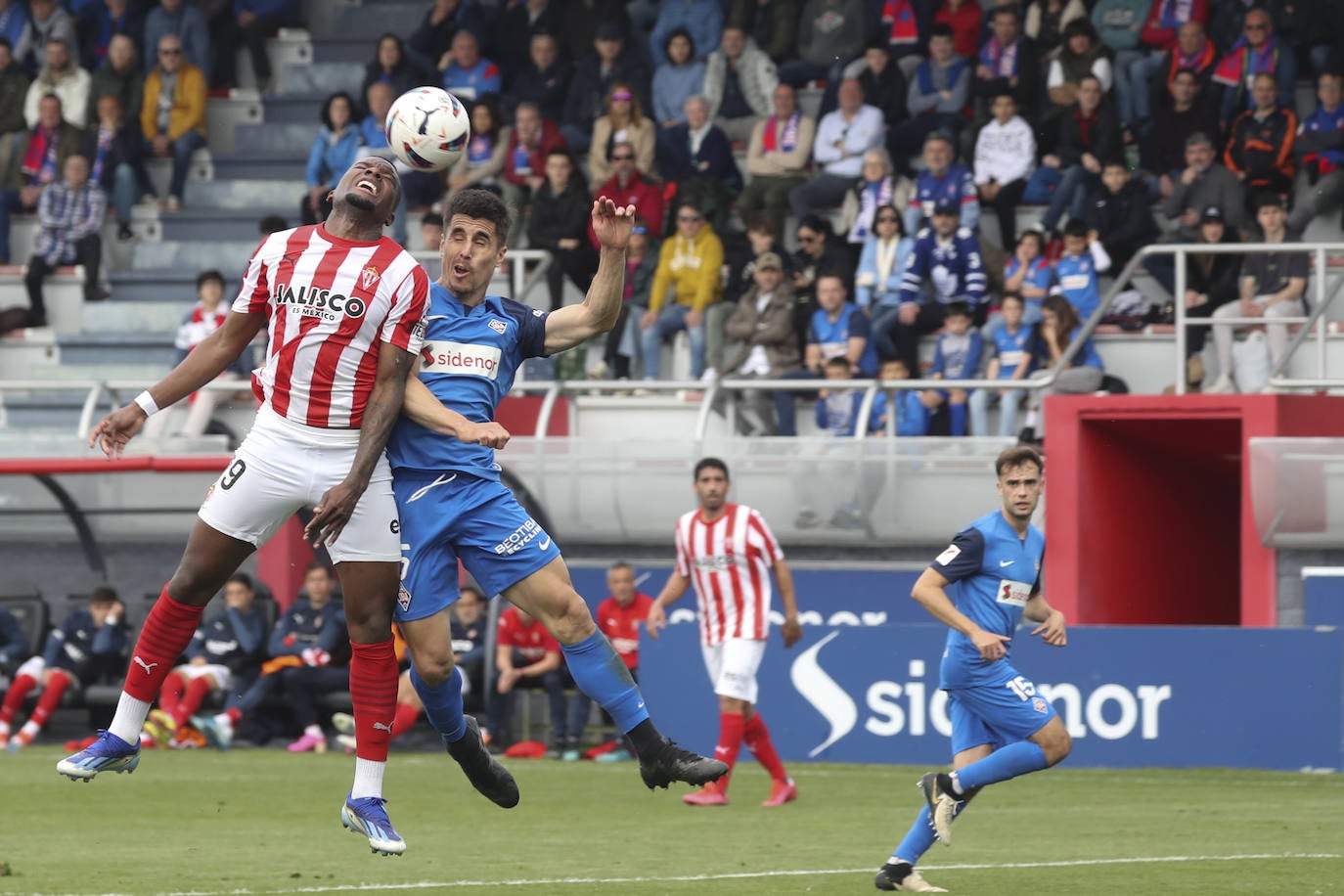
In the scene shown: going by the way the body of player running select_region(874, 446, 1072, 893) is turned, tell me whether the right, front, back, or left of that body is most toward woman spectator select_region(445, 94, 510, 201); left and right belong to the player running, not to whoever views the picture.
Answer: back

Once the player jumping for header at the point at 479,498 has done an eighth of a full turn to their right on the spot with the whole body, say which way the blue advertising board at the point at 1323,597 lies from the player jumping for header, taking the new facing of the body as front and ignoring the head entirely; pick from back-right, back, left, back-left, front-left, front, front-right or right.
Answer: back

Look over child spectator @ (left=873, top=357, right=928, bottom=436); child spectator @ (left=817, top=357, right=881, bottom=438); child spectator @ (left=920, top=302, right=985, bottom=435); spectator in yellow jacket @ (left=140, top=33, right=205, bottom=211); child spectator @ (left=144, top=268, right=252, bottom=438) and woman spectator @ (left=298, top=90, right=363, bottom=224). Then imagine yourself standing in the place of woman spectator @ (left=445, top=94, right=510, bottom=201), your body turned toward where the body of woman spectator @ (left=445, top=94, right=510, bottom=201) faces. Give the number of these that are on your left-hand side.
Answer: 3

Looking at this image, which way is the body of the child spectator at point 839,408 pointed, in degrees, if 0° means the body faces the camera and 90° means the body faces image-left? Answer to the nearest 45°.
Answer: approximately 0°

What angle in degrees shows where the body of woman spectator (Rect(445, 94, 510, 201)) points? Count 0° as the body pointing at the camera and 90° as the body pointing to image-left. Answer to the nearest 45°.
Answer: approximately 45°

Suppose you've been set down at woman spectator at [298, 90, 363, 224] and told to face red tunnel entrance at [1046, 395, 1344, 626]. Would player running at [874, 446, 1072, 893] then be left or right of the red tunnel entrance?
right
